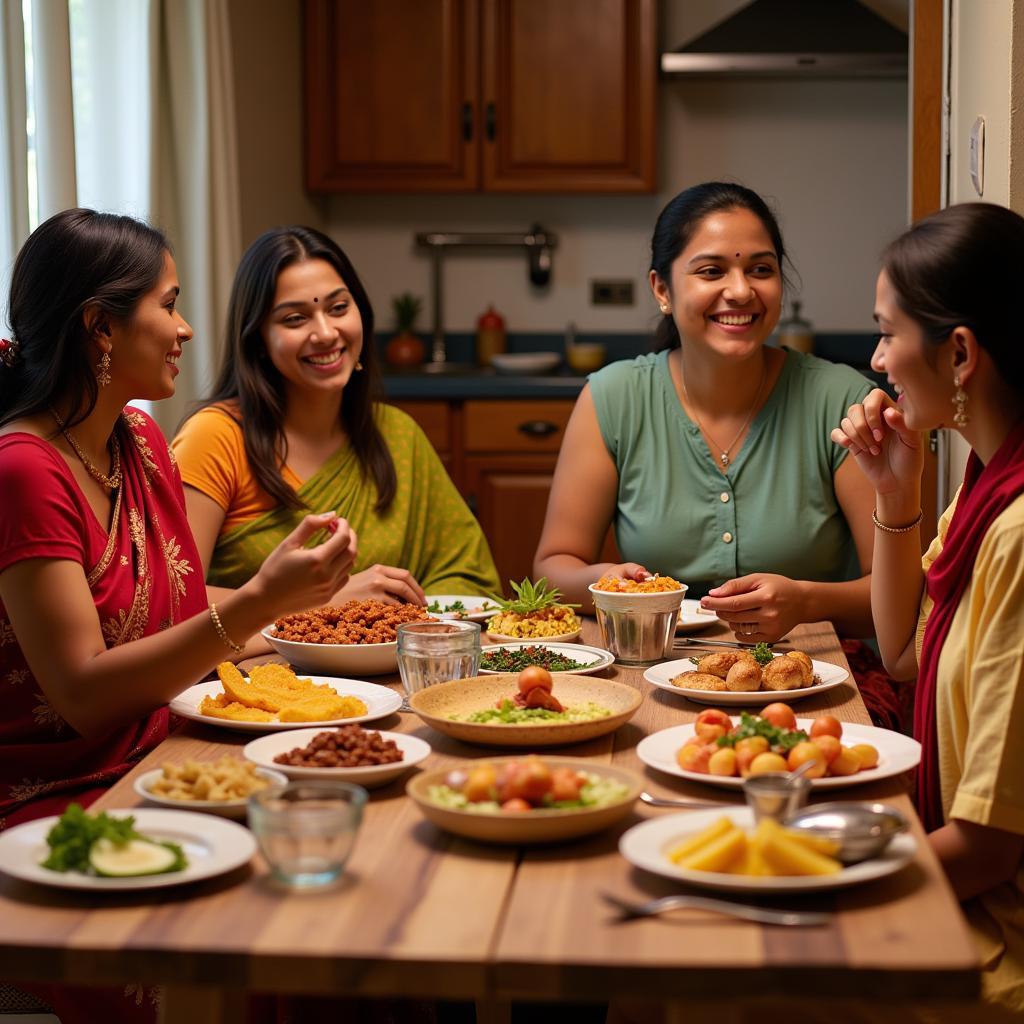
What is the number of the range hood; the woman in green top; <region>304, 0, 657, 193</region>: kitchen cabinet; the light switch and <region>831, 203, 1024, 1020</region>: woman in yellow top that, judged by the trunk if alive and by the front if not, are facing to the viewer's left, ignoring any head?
2

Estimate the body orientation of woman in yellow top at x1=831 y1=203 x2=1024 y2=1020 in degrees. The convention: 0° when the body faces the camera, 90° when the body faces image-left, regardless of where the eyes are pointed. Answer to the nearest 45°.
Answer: approximately 90°

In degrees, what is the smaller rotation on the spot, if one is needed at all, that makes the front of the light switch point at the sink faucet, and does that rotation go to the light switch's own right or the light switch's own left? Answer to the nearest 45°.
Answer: approximately 45° to the light switch's own right

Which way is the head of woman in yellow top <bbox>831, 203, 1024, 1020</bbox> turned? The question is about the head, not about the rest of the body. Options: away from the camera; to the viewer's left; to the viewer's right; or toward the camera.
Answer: to the viewer's left

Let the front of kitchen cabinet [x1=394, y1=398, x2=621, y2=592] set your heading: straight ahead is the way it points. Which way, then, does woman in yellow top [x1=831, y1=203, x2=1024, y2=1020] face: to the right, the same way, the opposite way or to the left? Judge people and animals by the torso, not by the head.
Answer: to the right

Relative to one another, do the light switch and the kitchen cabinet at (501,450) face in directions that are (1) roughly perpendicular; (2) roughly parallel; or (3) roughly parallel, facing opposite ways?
roughly perpendicular

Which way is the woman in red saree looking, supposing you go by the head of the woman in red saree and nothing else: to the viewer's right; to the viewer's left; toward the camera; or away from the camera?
to the viewer's right

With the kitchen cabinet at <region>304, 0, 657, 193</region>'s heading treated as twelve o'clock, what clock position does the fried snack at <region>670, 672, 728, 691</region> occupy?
The fried snack is roughly at 12 o'clock from the kitchen cabinet.
